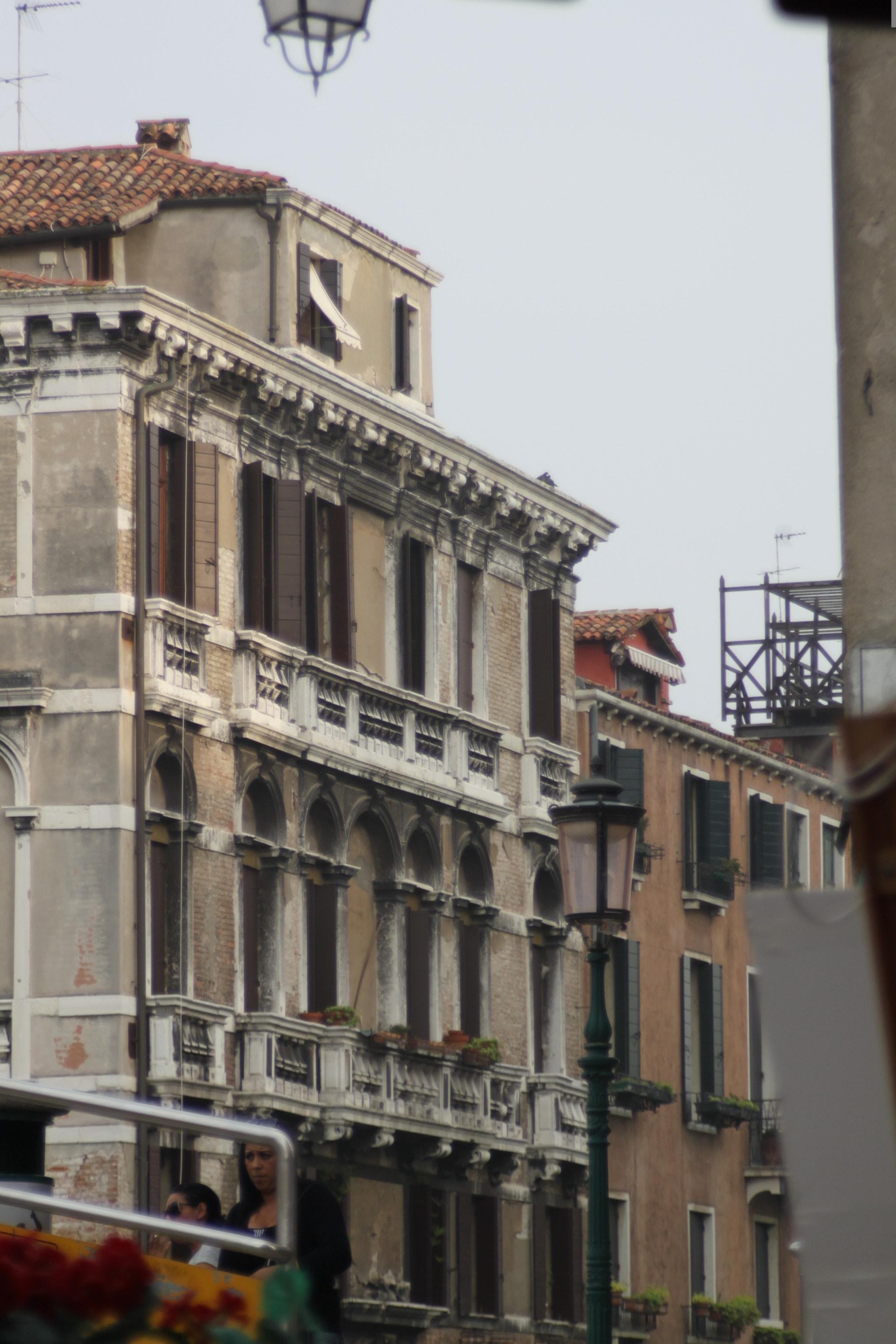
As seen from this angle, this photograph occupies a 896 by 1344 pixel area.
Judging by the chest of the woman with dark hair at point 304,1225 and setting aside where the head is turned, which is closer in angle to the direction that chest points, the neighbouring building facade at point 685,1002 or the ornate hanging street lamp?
the ornate hanging street lamp

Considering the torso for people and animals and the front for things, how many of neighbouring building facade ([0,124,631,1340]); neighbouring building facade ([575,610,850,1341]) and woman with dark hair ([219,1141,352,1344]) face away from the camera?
0

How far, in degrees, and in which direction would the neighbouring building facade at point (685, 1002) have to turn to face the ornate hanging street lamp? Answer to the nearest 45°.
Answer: approximately 45° to its right

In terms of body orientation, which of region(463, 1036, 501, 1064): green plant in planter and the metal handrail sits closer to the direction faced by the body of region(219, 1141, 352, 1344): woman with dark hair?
the metal handrail

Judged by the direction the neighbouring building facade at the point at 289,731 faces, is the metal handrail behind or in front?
in front

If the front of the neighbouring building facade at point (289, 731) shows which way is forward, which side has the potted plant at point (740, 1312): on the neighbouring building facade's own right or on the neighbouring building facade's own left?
on the neighbouring building facade's own left

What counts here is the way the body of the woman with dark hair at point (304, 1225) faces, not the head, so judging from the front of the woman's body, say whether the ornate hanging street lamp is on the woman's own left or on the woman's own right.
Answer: on the woman's own left

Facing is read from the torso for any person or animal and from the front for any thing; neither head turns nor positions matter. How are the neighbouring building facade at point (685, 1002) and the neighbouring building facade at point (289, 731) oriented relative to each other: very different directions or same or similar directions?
same or similar directions

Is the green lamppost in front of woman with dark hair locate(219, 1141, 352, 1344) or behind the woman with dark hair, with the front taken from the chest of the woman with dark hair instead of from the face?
behind

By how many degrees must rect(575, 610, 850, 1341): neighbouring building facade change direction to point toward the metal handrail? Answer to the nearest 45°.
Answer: approximately 45° to its right

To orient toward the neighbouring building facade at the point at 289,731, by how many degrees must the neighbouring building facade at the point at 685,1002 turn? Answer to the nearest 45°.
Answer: approximately 45° to its right

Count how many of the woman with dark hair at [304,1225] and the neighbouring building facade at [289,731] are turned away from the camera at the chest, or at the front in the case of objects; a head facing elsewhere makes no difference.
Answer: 0

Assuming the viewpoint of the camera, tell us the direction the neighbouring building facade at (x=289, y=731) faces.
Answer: facing the viewer and to the right of the viewer

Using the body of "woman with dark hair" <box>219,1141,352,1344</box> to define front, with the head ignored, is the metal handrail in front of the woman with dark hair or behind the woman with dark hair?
in front

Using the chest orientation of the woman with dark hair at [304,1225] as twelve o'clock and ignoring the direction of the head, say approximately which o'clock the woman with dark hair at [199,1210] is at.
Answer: the woman with dark hair at [199,1210] is roughly at 4 o'clock from the woman with dark hair at [304,1225].

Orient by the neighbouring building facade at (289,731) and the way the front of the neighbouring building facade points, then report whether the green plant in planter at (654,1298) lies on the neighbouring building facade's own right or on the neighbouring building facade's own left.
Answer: on the neighbouring building facade's own left

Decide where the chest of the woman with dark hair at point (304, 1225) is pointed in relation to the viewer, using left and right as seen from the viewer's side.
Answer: facing the viewer and to the left of the viewer
